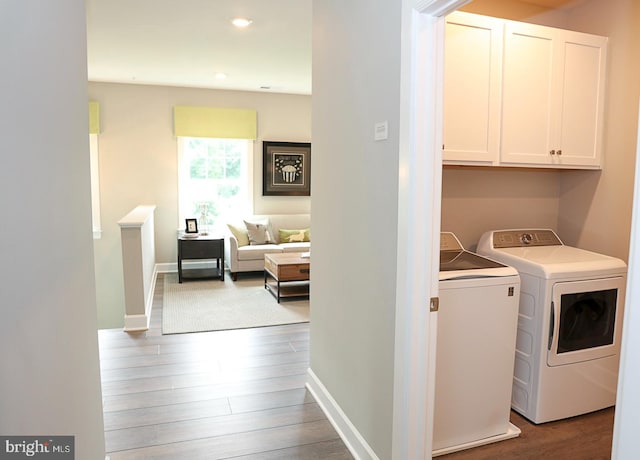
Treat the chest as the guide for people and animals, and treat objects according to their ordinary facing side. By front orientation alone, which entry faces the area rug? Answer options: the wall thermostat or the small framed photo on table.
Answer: the small framed photo on table

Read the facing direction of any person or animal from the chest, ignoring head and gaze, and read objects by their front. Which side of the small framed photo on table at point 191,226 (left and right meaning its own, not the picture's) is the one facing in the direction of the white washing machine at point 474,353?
front

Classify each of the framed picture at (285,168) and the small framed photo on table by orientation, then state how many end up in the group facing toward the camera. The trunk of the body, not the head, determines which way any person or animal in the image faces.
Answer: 2

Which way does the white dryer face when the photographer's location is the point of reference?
facing the viewer and to the right of the viewer

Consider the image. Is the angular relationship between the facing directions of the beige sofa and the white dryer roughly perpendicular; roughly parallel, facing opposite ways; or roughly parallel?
roughly parallel

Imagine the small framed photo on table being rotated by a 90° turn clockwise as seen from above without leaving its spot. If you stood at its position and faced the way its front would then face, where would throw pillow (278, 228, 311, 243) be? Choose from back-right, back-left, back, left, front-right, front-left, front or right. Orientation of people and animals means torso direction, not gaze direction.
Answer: back

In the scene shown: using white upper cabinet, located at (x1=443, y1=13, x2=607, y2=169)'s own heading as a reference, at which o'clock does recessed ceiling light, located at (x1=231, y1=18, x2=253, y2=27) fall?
The recessed ceiling light is roughly at 5 o'clock from the white upper cabinet.

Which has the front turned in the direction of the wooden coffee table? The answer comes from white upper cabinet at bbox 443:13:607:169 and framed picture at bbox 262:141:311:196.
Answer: the framed picture

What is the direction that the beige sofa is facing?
toward the camera

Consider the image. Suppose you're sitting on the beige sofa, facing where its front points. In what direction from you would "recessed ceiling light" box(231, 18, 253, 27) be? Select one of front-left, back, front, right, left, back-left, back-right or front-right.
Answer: front

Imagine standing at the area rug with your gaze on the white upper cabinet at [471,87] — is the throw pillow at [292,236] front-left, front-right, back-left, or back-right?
back-left

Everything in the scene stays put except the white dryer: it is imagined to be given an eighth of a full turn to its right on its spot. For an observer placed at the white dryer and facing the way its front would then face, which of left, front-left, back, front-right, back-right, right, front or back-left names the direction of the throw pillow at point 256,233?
back-right

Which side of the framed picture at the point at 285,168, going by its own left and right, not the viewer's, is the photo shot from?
front

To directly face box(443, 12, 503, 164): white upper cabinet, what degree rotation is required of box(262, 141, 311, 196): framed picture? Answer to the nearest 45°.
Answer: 0° — it already faces it

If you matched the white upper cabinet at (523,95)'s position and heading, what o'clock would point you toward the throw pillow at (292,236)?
The throw pillow is roughly at 6 o'clock from the white upper cabinet.

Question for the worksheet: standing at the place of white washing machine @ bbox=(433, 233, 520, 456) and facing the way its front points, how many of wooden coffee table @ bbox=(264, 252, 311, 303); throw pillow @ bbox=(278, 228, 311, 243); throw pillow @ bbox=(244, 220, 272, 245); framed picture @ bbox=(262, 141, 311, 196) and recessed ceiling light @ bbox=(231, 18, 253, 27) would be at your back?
5
